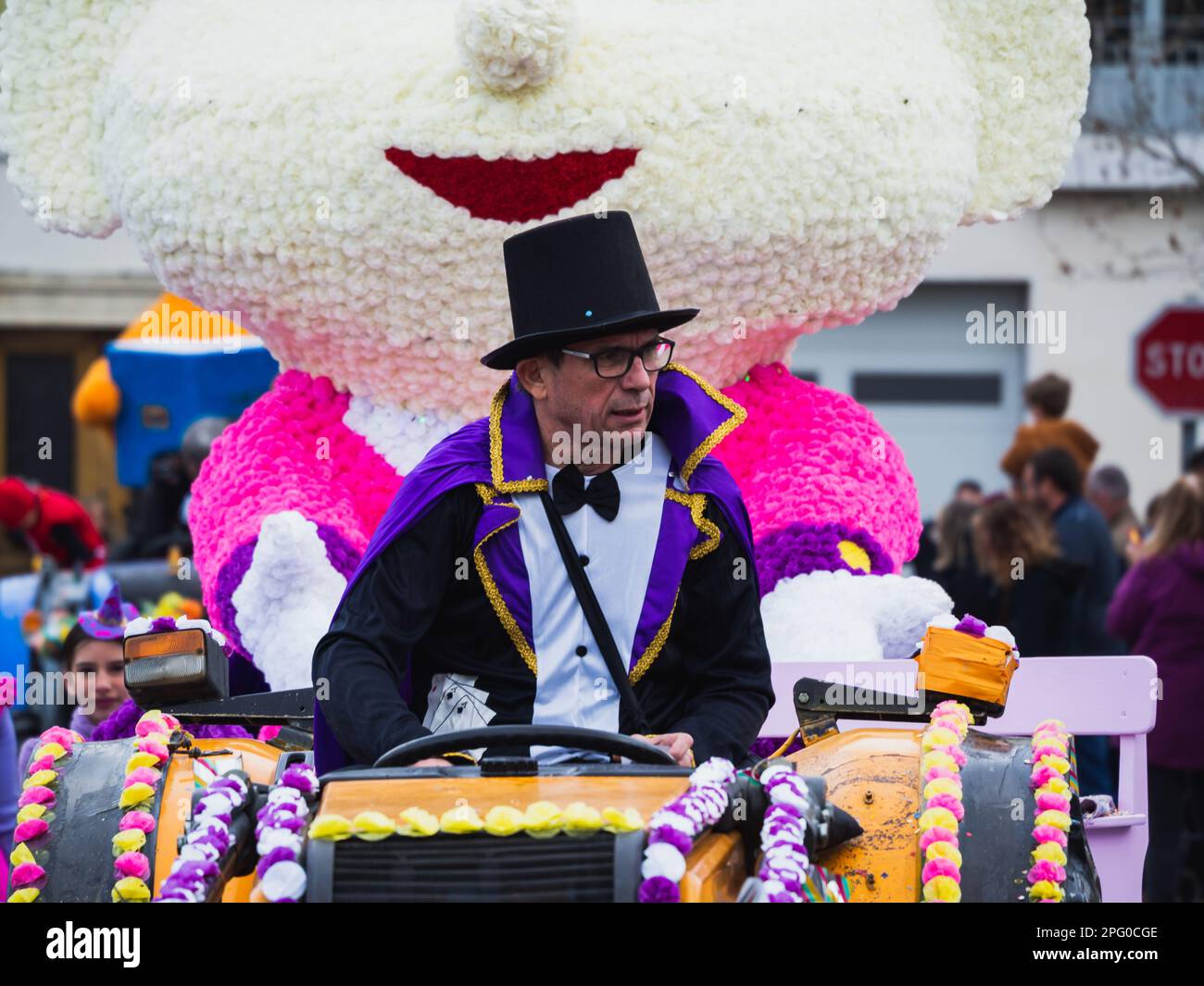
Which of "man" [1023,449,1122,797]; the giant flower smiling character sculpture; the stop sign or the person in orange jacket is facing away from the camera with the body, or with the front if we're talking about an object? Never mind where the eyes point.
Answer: the person in orange jacket

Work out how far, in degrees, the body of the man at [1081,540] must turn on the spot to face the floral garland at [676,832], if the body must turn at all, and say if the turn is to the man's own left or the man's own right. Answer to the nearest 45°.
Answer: approximately 90° to the man's own left

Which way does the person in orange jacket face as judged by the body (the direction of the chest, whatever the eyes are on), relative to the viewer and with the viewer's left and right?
facing away from the viewer

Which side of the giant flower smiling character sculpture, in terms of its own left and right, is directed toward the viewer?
front

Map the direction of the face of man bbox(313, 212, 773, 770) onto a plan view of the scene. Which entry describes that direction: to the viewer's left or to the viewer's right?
to the viewer's right

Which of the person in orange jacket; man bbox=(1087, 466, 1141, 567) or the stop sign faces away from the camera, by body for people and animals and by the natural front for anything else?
the person in orange jacket

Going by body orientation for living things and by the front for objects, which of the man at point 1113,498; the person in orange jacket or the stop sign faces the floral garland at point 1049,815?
the stop sign

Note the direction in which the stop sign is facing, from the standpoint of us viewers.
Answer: facing the viewer

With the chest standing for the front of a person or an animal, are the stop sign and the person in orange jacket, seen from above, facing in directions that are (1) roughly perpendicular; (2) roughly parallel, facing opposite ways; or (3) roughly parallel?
roughly parallel, facing opposite ways

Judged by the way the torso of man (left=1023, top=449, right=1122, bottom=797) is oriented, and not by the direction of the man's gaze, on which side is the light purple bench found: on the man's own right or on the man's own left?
on the man's own left

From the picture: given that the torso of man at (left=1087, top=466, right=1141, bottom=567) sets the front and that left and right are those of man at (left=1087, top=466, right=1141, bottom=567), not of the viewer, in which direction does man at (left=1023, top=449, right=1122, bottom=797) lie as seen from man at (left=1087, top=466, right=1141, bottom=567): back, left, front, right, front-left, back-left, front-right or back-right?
left

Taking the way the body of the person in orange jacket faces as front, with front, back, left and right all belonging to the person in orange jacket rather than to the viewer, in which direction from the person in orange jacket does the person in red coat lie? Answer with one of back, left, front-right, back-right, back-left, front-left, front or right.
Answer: left

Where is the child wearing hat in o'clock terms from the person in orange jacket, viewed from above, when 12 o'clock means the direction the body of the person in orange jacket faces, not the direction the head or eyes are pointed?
The child wearing hat is roughly at 7 o'clock from the person in orange jacket.

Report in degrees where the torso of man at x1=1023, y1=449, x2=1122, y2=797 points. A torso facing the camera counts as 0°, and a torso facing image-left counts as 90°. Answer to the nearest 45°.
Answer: approximately 90°

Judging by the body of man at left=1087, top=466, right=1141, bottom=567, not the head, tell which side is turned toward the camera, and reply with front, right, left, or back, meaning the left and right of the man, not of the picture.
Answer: left
